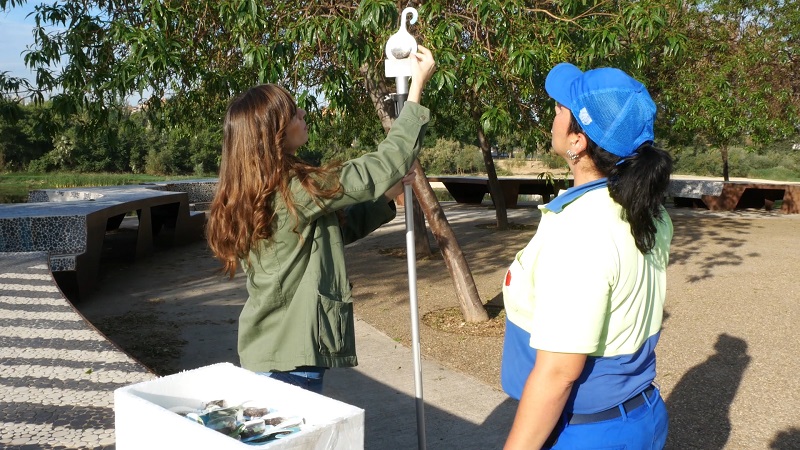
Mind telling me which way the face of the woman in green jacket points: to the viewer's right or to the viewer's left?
to the viewer's right

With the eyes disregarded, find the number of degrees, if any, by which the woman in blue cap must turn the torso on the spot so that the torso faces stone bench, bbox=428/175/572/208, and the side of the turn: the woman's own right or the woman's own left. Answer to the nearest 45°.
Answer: approximately 90° to the woman's own right

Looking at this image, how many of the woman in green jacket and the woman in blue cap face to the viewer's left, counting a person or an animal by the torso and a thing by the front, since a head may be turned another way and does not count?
1

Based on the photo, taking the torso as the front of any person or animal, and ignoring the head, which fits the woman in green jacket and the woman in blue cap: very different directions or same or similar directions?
very different directions

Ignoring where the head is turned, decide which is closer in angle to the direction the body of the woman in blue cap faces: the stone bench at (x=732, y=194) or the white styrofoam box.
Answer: the white styrofoam box

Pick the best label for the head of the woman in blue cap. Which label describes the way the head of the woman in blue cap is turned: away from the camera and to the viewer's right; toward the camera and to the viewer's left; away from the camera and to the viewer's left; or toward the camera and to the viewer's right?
away from the camera and to the viewer's left

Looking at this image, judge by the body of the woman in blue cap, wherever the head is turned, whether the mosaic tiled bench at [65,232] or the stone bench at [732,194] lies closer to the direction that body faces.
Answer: the mosaic tiled bench

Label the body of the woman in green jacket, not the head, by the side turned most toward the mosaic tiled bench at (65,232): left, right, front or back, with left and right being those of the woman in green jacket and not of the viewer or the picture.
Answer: left

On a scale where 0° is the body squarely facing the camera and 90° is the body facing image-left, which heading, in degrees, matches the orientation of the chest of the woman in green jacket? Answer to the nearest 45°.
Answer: approximately 270°

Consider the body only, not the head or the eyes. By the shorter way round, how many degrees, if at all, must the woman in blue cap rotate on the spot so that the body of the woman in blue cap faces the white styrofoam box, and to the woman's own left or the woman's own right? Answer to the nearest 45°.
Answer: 0° — they already face it

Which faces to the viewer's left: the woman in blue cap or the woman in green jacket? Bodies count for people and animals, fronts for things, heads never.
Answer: the woman in blue cap

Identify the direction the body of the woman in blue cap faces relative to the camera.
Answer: to the viewer's left
